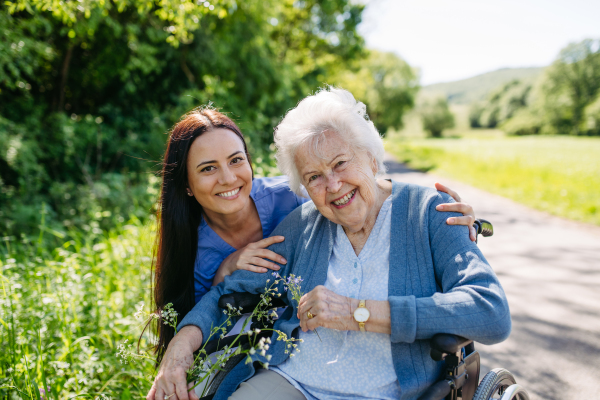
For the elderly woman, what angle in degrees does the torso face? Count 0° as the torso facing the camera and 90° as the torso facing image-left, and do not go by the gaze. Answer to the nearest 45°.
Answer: approximately 45°

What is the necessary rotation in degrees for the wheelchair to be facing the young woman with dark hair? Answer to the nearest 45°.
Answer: approximately 90° to its right

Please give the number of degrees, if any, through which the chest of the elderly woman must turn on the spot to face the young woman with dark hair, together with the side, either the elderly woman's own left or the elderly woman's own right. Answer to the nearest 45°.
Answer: approximately 90° to the elderly woman's own right

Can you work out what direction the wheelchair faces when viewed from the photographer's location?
facing the viewer and to the left of the viewer

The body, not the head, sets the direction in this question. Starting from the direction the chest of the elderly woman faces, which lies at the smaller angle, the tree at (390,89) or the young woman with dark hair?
the young woman with dark hair

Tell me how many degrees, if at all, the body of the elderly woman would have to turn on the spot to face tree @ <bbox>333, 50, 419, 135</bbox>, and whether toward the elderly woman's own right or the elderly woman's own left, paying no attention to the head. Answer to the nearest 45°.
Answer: approximately 135° to the elderly woman's own right

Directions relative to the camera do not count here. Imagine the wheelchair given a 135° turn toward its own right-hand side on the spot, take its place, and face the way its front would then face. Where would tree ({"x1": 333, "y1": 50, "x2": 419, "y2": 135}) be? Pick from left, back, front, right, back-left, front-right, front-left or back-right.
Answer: front
